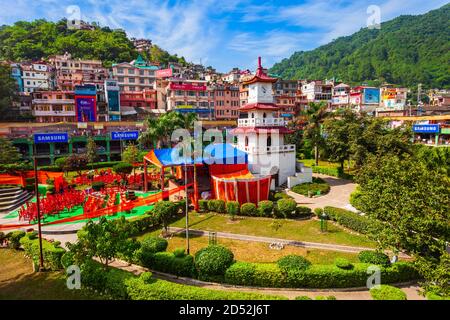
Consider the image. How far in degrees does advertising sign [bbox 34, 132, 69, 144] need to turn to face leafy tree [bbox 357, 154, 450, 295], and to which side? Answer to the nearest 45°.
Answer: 0° — it already faces it

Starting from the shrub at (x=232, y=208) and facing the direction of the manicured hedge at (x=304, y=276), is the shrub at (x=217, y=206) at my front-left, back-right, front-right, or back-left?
back-right

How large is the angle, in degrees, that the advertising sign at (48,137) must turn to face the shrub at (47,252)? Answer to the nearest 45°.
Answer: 0° — it already faces it

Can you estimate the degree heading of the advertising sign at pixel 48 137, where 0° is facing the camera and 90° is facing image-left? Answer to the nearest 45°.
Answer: approximately 0°
